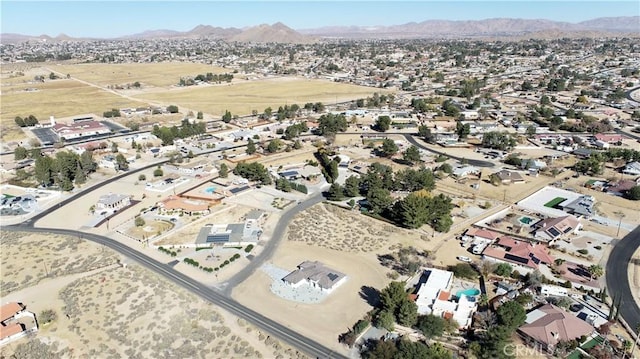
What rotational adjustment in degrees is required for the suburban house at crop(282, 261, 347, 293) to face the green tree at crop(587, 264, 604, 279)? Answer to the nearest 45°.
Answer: approximately 135° to its left

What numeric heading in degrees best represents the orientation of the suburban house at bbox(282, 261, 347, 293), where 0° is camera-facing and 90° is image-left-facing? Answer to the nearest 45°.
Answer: approximately 45°

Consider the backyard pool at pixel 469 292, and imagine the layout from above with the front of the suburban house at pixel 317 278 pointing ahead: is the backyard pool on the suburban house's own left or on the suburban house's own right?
on the suburban house's own left

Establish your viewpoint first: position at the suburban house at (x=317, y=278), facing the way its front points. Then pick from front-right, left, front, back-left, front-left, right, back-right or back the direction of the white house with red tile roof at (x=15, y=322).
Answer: front-right

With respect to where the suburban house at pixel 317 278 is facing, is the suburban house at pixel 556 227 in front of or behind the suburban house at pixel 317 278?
behind

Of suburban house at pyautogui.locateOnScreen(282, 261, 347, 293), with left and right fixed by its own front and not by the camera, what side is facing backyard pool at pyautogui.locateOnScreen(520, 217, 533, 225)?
back

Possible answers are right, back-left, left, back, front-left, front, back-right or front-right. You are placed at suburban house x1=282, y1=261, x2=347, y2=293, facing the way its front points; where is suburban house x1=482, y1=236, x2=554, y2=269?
back-left

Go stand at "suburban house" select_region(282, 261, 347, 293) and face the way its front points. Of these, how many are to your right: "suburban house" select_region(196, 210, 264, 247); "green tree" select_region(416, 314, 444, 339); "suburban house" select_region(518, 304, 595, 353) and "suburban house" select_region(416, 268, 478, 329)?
1

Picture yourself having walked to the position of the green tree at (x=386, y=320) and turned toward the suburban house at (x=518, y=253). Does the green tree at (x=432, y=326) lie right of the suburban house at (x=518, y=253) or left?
right

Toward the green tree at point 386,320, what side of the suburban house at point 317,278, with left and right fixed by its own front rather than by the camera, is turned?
left

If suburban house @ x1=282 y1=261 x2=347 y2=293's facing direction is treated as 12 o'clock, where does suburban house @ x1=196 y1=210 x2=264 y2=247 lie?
suburban house @ x1=196 y1=210 x2=264 y2=247 is roughly at 3 o'clock from suburban house @ x1=282 y1=261 x2=347 y2=293.

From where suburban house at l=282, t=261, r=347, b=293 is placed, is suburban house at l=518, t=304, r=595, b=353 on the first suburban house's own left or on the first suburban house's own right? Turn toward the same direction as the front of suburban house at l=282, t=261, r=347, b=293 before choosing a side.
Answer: on the first suburban house's own left

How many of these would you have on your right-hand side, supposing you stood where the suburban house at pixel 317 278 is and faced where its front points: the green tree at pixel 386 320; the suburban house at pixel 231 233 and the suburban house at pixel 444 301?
1

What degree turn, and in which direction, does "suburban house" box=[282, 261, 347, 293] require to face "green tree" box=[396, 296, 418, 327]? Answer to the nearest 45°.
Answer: approximately 90° to its left

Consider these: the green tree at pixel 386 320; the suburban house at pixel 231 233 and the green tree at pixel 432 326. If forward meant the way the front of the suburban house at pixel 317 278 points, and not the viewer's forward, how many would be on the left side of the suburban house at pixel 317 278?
2

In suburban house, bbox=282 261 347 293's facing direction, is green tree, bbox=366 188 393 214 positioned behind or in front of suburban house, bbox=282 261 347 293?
behind
